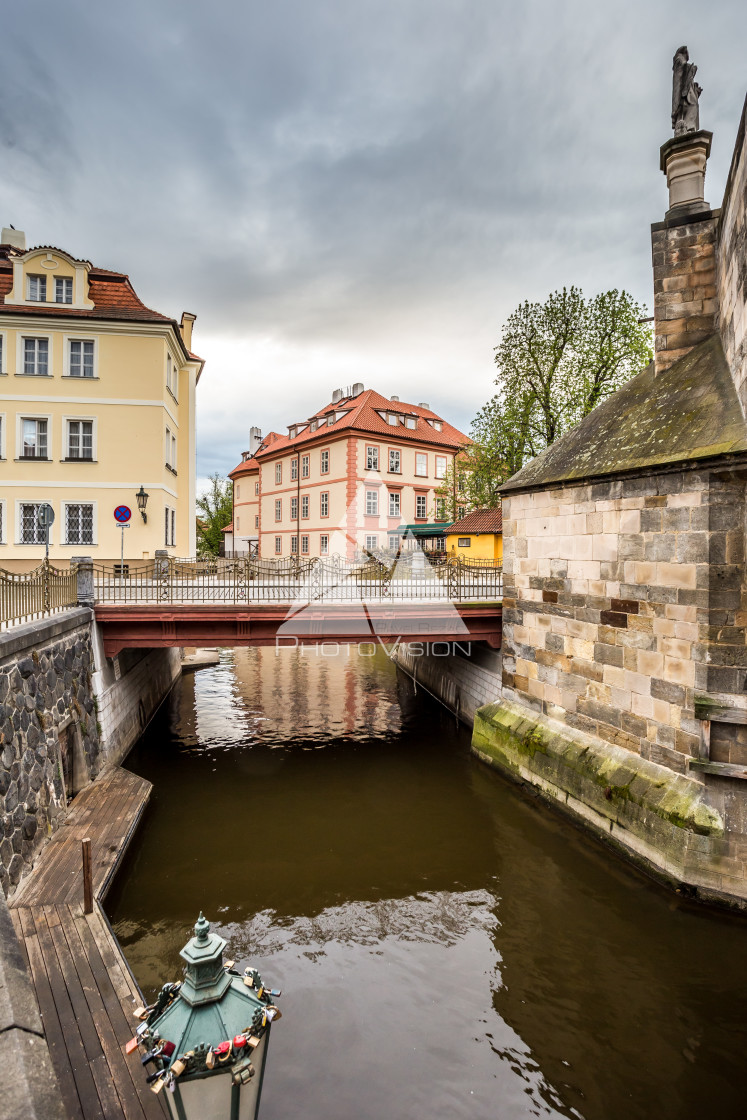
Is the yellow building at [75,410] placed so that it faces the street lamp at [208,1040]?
yes

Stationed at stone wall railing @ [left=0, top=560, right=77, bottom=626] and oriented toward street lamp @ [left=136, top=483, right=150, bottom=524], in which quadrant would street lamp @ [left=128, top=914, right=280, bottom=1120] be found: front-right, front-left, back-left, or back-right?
back-right

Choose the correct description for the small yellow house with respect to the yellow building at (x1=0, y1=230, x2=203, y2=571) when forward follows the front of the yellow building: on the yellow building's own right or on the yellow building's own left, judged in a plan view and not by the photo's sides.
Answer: on the yellow building's own left

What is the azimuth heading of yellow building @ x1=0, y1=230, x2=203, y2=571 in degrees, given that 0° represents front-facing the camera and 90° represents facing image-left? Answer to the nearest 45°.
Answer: approximately 0°

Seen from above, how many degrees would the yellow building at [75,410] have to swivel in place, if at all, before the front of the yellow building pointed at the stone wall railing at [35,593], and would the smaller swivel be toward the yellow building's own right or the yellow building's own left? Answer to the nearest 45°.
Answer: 0° — it already faces it

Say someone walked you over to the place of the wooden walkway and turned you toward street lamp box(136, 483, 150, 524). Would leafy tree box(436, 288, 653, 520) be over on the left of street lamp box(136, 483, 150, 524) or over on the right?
right

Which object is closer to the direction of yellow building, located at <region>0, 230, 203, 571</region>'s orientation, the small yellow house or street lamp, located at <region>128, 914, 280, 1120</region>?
the street lamp

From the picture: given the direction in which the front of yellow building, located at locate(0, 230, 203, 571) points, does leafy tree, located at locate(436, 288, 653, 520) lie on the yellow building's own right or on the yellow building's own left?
on the yellow building's own left

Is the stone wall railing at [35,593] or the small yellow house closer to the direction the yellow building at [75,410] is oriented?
the stone wall railing

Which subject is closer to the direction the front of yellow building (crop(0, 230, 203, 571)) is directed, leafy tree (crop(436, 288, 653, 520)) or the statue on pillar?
the statue on pillar

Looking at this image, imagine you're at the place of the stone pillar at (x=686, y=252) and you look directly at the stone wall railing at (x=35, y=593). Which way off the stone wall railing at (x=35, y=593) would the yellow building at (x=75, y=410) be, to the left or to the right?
right

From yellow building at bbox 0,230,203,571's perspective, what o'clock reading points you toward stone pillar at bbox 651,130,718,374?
The stone pillar is roughly at 11 o'clock from the yellow building.
